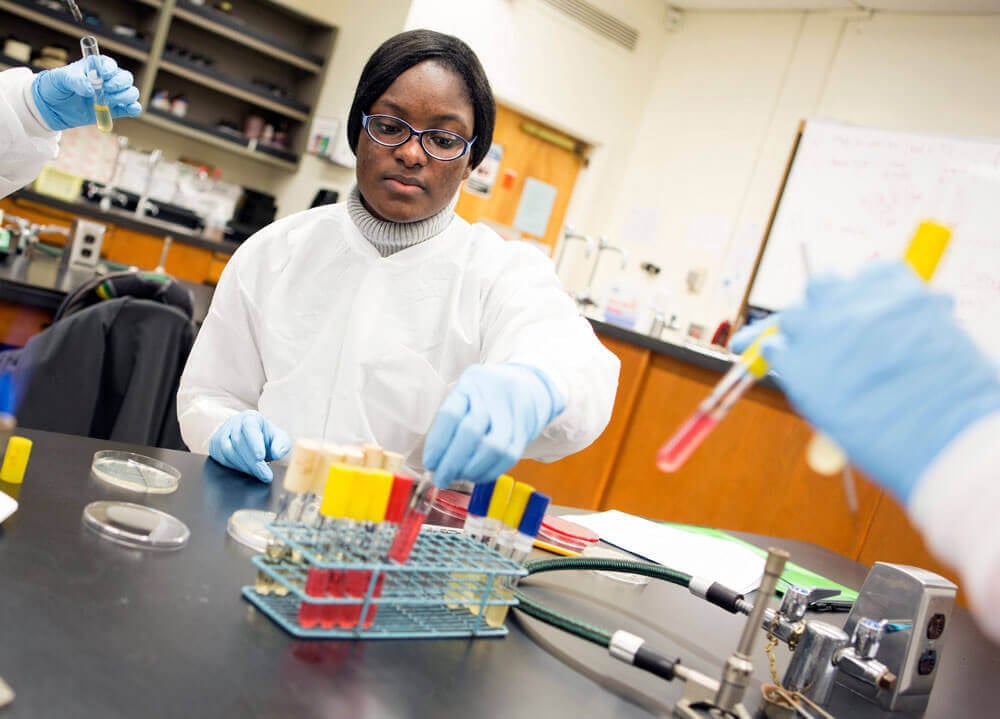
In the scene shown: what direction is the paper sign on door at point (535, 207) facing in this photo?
toward the camera

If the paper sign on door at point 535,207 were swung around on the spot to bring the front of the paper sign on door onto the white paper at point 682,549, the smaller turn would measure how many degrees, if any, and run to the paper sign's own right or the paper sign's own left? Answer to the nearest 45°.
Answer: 0° — it already faces it

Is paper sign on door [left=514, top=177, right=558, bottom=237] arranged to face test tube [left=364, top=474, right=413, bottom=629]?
yes

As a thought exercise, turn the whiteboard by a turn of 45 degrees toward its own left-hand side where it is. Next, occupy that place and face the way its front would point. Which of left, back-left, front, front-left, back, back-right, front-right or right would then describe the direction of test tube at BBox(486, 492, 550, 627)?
front-right

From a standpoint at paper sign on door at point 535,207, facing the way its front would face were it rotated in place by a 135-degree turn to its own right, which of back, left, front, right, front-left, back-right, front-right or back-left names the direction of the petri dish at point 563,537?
back-left

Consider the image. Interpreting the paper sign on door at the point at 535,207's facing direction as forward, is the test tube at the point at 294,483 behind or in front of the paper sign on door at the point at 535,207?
in front

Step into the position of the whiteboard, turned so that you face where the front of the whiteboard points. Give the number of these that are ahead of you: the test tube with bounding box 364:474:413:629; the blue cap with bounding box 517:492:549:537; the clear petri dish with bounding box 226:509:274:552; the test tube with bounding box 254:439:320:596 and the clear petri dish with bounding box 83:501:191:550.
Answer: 5

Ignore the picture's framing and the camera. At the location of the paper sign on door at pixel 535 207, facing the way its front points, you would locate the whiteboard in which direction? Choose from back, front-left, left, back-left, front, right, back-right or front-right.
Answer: front-left

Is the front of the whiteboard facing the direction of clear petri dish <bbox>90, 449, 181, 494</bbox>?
yes

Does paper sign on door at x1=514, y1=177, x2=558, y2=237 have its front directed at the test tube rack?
yes

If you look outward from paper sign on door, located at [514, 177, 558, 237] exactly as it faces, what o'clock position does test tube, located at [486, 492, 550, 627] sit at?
The test tube is roughly at 12 o'clock from the paper sign on door.

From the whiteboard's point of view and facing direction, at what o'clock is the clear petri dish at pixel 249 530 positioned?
The clear petri dish is roughly at 12 o'clock from the whiteboard.

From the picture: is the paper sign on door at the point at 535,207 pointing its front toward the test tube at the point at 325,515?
yes

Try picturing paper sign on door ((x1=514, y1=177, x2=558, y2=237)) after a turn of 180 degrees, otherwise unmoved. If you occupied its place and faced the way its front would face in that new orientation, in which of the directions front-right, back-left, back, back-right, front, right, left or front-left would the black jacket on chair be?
back

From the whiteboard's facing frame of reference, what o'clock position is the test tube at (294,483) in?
The test tube is roughly at 12 o'clock from the whiteboard.
